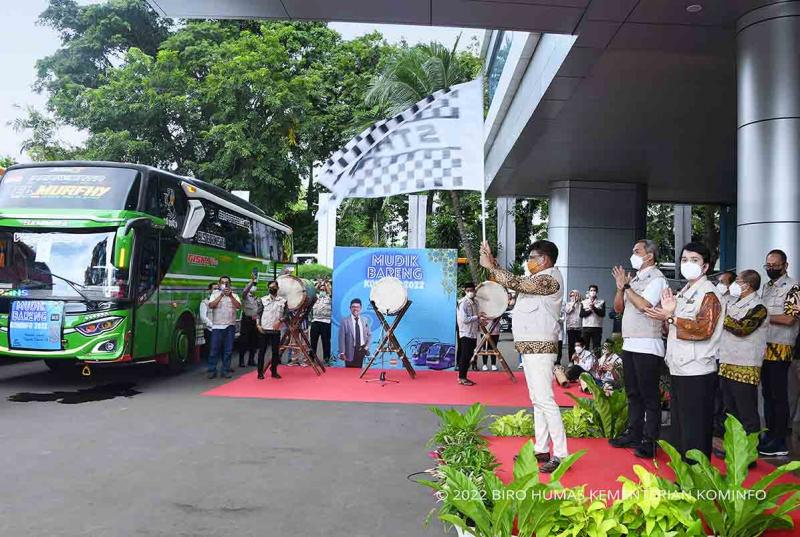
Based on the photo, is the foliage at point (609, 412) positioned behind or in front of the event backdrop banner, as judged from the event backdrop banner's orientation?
in front

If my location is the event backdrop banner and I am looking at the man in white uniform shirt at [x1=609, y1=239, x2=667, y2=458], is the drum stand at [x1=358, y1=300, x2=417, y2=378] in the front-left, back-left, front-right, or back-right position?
front-right

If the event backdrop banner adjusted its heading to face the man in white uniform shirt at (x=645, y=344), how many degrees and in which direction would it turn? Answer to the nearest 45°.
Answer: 0° — it already faces them

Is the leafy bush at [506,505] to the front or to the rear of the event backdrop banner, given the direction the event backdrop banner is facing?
to the front

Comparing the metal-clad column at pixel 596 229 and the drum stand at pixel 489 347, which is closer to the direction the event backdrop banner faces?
the drum stand

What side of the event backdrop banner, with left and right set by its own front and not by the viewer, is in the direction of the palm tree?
back

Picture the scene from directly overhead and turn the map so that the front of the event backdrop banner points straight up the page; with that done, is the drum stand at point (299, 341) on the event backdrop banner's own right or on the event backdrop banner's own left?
on the event backdrop banner's own right

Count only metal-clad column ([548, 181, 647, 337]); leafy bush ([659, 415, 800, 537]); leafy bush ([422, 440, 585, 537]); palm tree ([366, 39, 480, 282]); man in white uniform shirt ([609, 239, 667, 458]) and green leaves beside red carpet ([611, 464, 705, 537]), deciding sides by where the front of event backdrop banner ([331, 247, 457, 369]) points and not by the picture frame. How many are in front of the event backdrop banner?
4

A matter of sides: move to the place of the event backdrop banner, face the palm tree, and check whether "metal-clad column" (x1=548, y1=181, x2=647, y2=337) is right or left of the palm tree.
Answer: right

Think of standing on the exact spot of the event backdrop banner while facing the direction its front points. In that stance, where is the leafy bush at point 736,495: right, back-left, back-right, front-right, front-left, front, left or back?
front

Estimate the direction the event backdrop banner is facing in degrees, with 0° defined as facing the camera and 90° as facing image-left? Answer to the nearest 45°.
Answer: approximately 0°

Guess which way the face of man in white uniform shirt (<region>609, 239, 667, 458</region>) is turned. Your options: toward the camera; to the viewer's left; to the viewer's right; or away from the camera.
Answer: to the viewer's left

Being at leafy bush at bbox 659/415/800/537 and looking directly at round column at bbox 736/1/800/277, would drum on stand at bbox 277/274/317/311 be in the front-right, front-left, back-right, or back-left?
front-left

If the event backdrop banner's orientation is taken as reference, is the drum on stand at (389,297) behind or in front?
in front
